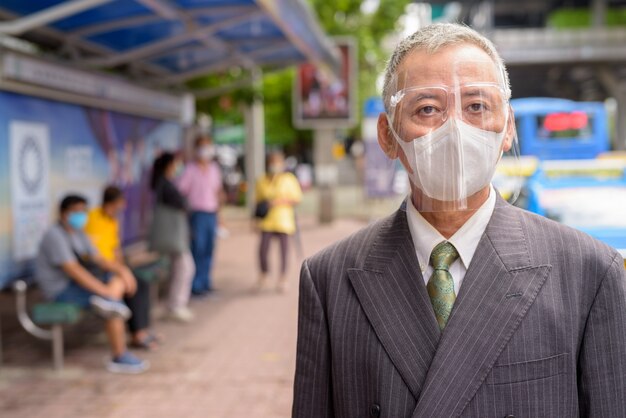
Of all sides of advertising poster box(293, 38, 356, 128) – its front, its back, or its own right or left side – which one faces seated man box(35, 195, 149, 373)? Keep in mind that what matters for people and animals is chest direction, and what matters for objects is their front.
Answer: front

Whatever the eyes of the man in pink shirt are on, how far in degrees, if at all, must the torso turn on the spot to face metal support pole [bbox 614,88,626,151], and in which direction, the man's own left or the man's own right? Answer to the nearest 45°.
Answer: approximately 135° to the man's own left

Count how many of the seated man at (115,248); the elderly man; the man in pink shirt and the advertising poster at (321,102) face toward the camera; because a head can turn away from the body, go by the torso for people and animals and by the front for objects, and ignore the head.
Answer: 3

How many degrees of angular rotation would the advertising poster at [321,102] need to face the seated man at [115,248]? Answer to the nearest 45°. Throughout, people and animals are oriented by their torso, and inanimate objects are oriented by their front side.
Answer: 0° — it already faces them

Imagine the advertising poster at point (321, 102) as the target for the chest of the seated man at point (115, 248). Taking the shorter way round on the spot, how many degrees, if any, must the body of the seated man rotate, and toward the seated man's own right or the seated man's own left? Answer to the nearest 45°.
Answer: approximately 45° to the seated man's own left

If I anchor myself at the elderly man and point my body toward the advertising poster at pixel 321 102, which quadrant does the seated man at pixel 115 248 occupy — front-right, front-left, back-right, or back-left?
front-left

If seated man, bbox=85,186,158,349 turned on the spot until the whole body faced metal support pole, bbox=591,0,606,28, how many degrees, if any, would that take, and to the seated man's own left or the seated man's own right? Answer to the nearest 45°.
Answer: approximately 45° to the seated man's own left

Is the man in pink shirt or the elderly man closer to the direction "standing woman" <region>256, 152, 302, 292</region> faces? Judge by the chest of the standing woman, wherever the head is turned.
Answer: the elderly man

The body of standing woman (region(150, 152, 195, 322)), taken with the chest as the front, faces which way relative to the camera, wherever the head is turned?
to the viewer's right

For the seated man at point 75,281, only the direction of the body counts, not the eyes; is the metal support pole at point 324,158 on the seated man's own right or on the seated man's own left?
on the seated man's own left

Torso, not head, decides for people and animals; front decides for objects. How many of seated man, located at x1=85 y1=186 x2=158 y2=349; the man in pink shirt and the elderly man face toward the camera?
2

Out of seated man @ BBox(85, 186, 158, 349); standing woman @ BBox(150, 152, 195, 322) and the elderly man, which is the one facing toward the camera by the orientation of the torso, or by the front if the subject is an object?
the elderly man

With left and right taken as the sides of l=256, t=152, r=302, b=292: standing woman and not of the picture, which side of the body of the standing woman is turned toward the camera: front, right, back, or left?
front

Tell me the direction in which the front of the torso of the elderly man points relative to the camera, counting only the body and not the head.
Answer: toward the camera

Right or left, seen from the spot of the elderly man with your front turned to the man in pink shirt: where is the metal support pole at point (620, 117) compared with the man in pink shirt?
right

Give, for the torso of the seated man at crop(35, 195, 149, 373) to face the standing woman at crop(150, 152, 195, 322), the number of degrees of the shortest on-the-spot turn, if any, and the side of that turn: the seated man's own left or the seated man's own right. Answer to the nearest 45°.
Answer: approximately 90° to the seated man's own left
